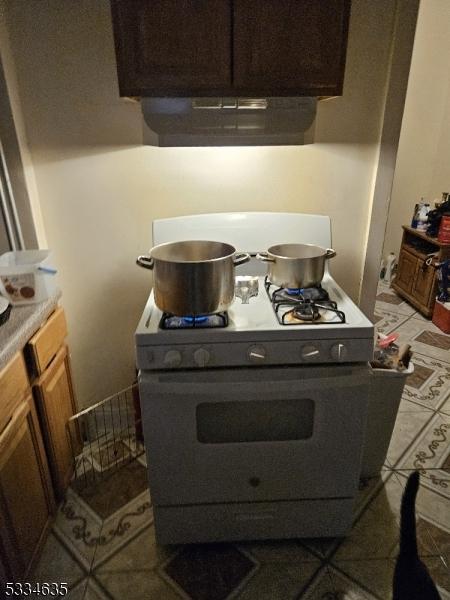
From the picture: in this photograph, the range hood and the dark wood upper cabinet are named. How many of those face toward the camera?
2

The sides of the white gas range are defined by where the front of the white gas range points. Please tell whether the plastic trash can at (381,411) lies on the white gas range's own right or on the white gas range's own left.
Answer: on the white gas range's own left

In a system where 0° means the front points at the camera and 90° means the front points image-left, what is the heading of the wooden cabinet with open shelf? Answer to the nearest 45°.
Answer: approximately 45°

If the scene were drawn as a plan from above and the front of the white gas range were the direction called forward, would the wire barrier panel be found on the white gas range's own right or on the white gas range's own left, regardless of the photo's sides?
on the white gas range's own right

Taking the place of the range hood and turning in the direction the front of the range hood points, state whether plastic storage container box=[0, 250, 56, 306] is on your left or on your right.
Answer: on your right

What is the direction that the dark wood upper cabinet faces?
toward the camera

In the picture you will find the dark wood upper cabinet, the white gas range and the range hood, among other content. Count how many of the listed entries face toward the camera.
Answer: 3

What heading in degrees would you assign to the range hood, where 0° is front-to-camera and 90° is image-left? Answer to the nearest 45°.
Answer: approximately 0°

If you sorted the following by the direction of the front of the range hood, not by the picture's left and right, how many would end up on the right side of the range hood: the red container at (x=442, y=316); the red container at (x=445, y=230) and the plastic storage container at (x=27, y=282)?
1

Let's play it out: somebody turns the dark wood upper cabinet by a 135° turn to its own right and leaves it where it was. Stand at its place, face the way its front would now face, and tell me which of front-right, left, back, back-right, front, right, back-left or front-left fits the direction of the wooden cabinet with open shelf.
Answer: right
